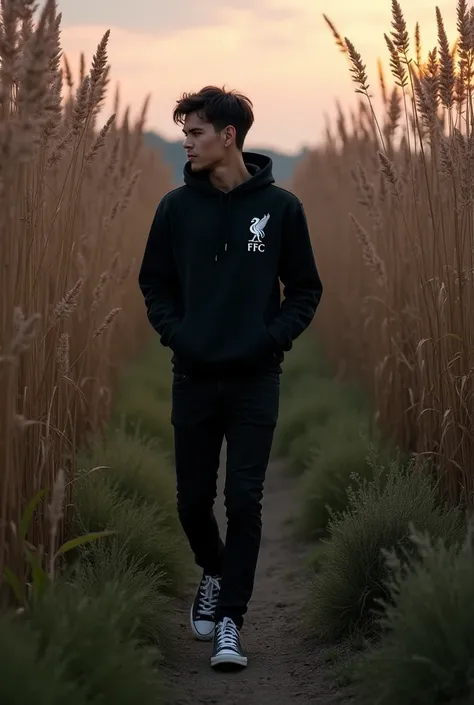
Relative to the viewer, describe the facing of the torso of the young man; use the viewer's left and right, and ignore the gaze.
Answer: facing the viewer

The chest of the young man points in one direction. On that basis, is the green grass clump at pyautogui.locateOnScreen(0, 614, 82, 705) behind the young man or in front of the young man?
in front

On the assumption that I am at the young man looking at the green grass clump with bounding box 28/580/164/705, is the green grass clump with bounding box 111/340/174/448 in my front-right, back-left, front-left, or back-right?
back-right

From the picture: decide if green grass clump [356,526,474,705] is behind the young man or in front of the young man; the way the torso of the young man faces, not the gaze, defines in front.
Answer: in front

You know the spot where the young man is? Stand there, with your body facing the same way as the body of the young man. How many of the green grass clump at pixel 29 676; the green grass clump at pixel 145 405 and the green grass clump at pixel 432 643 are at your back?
1

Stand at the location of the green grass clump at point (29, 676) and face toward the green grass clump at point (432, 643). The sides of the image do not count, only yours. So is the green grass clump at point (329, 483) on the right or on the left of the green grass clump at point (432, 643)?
left
